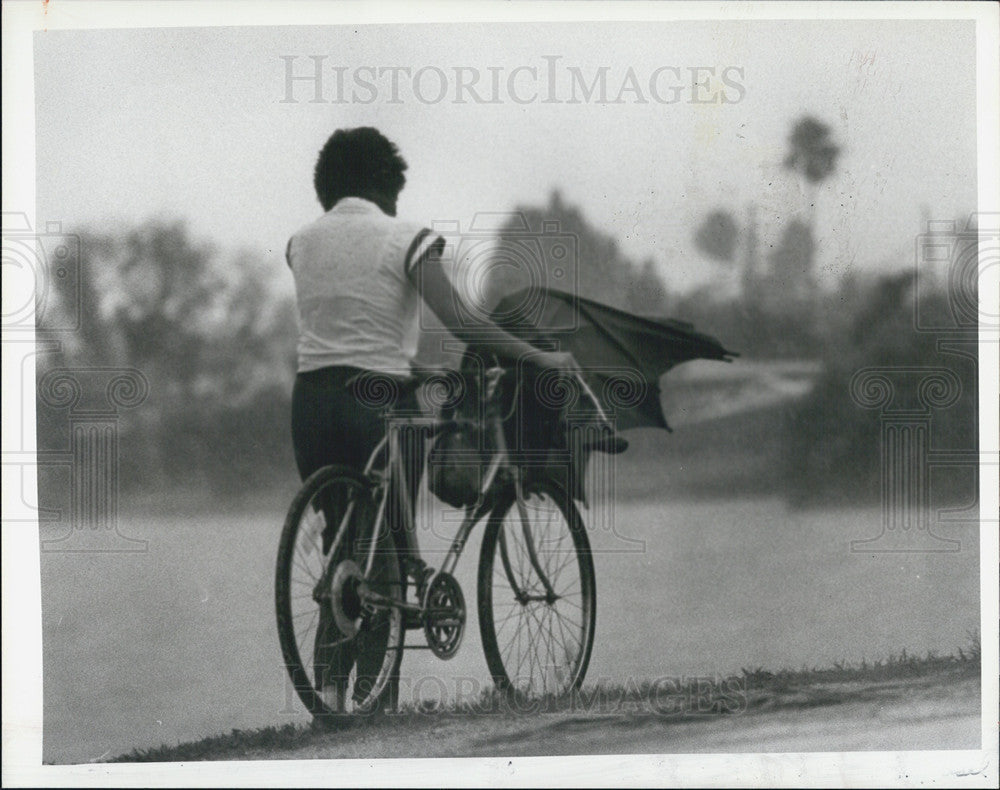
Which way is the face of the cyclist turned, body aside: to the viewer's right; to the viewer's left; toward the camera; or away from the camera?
away from the camera

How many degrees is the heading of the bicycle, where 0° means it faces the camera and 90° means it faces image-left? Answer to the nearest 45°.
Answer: approximately 225°
